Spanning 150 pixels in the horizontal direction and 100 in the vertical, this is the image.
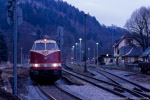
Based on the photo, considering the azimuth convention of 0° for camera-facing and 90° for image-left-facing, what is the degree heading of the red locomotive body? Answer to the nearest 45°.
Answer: approximately 0°
